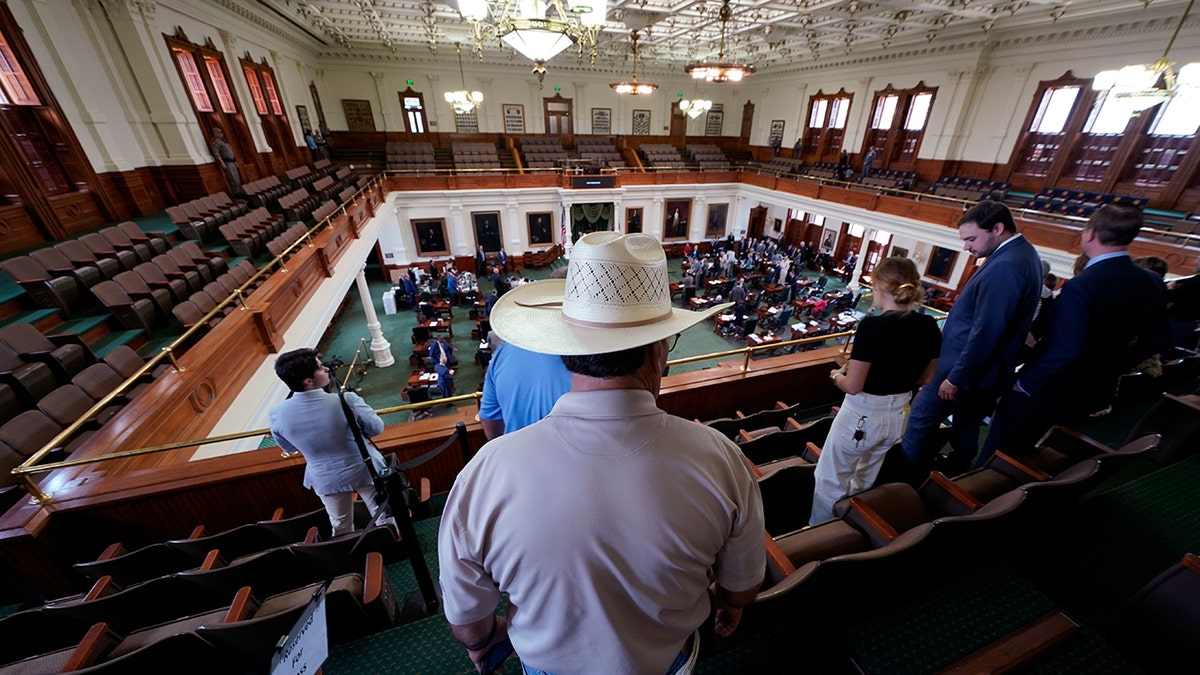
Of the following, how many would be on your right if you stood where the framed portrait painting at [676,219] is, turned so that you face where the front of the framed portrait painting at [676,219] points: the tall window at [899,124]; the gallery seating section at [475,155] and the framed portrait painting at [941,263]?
1

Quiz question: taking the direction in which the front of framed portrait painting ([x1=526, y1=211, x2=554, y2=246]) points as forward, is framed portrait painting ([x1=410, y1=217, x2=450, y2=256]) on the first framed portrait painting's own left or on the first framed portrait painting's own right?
on the first framed portrait painting's own right

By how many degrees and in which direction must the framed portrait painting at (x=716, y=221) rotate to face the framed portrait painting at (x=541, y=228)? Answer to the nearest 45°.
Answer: approximately 45° to its right

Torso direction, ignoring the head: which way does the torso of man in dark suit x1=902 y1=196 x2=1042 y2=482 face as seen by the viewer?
to the viewer's left

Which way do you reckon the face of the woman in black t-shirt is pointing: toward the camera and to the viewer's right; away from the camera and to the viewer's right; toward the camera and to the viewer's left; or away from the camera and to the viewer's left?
away from the camera and to the viewer's left

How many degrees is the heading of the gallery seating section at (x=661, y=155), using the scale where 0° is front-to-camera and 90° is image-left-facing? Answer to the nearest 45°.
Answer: approximately 0°

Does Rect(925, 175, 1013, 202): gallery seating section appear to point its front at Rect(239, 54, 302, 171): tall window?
yes

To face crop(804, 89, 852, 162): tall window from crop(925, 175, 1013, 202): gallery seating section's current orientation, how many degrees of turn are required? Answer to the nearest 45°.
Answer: approximately 90° to its right

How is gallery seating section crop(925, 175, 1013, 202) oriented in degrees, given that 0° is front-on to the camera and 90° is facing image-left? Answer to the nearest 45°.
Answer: approximately 45°

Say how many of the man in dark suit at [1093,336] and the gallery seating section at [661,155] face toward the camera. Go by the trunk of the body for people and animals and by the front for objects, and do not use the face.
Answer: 1

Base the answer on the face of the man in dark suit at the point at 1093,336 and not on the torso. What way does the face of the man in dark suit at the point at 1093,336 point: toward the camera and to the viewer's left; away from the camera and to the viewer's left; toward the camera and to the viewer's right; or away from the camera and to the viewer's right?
away from the camera and to the viewer's left

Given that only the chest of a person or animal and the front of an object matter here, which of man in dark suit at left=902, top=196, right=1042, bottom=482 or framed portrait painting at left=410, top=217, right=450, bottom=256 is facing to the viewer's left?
the man in dark suit

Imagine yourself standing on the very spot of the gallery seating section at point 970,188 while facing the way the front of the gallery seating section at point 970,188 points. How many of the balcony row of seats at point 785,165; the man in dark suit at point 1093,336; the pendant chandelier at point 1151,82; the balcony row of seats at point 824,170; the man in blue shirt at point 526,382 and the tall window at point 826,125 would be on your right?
3

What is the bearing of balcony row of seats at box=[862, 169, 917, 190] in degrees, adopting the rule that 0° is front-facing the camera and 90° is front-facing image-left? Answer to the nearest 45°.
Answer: approximately 45°

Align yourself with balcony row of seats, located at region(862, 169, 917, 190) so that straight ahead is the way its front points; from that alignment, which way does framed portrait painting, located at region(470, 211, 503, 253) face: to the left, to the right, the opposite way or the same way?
to the left
